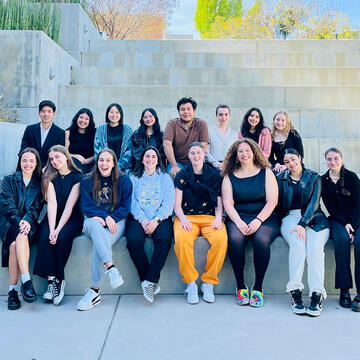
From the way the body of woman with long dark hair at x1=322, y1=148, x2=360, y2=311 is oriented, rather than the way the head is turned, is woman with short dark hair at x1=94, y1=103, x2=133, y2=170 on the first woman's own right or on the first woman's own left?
on the first woman's own right

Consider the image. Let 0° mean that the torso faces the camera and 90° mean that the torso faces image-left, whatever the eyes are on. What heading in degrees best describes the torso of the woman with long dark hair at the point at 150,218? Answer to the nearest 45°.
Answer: approximately 0°

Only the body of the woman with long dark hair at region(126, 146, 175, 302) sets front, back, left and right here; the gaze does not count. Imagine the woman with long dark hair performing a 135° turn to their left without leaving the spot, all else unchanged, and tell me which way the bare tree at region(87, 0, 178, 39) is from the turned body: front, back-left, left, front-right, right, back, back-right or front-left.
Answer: front-left

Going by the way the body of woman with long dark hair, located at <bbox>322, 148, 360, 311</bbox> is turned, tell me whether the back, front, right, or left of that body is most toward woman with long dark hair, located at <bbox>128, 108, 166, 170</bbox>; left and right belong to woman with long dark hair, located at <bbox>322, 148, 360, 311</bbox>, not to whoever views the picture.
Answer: right

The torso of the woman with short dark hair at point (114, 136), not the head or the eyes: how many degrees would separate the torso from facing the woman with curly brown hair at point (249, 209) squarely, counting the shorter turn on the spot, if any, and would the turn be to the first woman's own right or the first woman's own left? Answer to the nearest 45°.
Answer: approximately 45° to the first woman's own left

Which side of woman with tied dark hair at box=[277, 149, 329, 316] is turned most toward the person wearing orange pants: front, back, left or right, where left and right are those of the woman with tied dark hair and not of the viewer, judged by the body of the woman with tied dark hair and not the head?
right

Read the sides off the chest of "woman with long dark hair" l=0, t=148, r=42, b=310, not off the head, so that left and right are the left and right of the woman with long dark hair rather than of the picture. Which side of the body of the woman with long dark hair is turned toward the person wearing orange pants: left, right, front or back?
left

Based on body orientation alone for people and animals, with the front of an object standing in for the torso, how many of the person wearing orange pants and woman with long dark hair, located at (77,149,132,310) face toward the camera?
2

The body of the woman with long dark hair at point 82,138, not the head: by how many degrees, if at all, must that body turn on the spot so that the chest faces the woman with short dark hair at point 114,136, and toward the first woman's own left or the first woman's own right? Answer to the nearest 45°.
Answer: approximately 45° to the first woman's own left

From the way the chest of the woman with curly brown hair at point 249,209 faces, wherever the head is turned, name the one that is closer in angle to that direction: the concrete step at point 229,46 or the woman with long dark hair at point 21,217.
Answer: the woman with long dark hair
